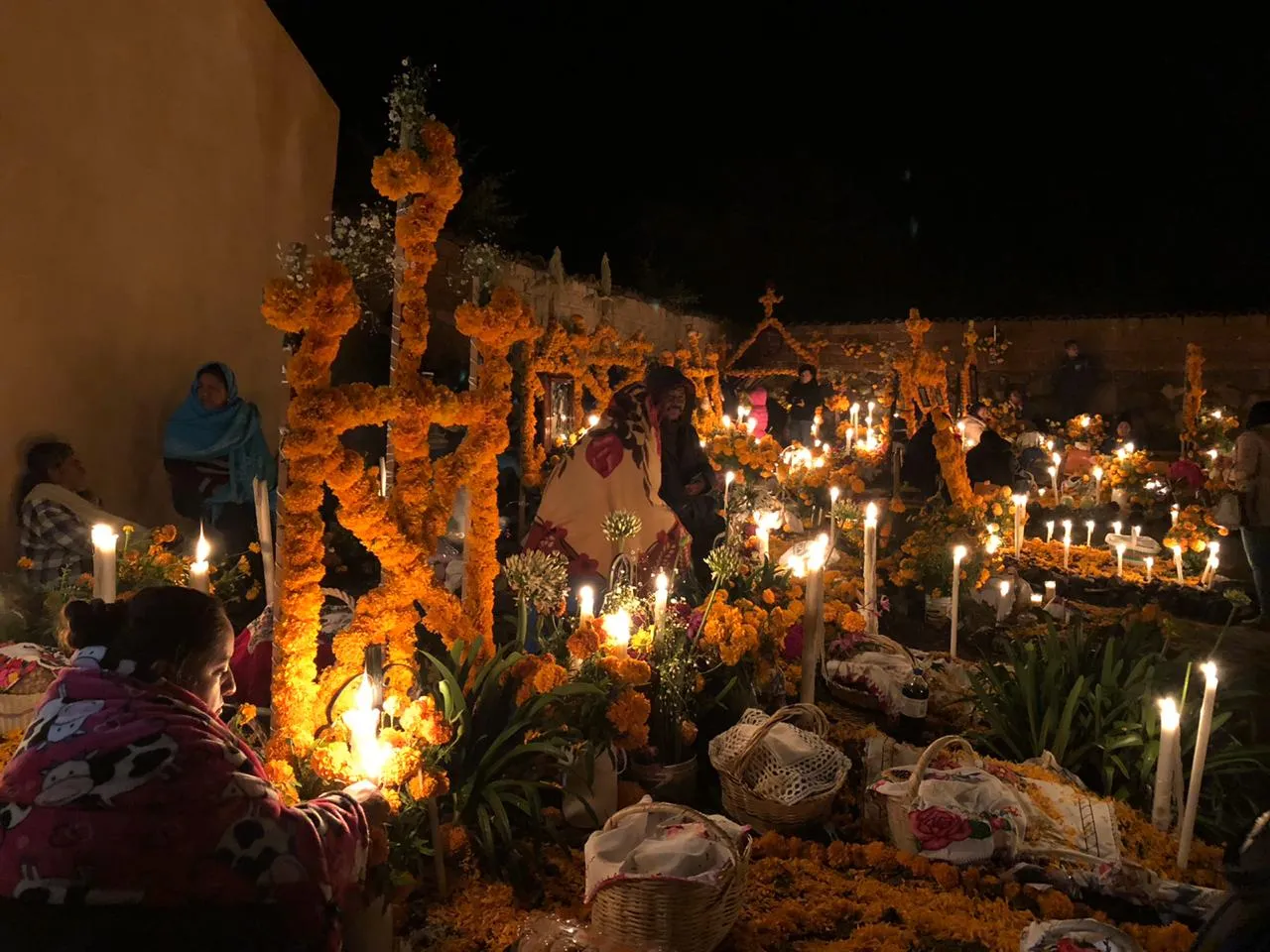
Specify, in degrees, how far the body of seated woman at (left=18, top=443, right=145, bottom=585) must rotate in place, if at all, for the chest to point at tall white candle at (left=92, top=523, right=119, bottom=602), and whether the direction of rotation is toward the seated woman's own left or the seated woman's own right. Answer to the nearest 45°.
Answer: approximately 90° to the seated woman's own right

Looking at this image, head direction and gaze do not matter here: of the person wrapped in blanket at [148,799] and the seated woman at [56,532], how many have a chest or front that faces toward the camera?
0

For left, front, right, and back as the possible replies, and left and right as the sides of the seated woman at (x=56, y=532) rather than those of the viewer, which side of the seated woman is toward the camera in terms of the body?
right

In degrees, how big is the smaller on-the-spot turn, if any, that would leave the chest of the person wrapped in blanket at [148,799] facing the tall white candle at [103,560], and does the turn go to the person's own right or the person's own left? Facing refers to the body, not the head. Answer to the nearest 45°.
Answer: approximately 45° to the person's own left

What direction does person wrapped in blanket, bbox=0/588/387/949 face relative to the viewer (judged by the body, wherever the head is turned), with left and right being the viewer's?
facing away from the viewer and to the right of the viewer
